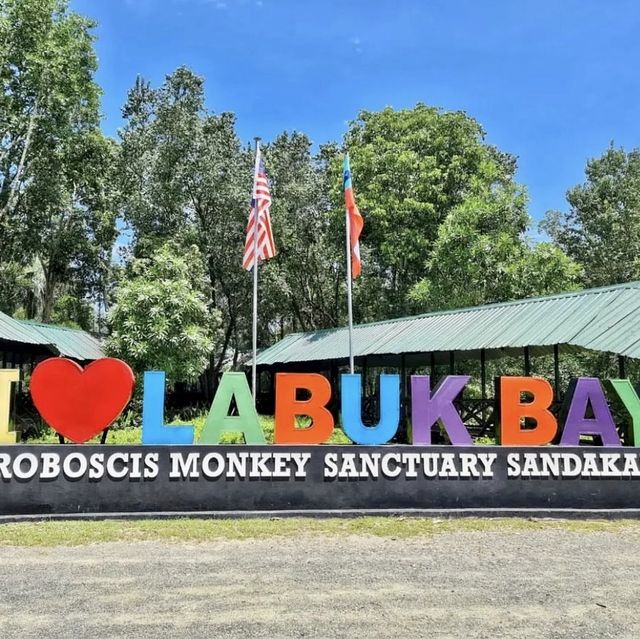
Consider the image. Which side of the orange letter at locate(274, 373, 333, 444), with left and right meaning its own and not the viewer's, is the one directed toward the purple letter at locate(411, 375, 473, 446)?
left

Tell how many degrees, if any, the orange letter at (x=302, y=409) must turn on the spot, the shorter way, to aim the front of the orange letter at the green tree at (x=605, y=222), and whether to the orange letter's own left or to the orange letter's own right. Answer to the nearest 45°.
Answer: approximately 135° to the orange letter's own left

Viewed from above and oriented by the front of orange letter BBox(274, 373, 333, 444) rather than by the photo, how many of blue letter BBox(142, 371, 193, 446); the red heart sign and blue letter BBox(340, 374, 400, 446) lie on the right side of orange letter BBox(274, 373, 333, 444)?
2

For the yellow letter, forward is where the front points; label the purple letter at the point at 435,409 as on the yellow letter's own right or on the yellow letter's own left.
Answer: on the yellow letter's own left

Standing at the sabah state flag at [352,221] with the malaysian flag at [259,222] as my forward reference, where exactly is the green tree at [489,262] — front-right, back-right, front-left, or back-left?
back-right

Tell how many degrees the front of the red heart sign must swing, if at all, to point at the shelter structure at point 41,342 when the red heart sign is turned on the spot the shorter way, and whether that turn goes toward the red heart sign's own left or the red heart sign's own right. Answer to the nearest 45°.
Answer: approximately 180°

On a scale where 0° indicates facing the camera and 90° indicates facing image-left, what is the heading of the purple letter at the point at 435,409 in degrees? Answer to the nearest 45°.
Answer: approximately 0°
